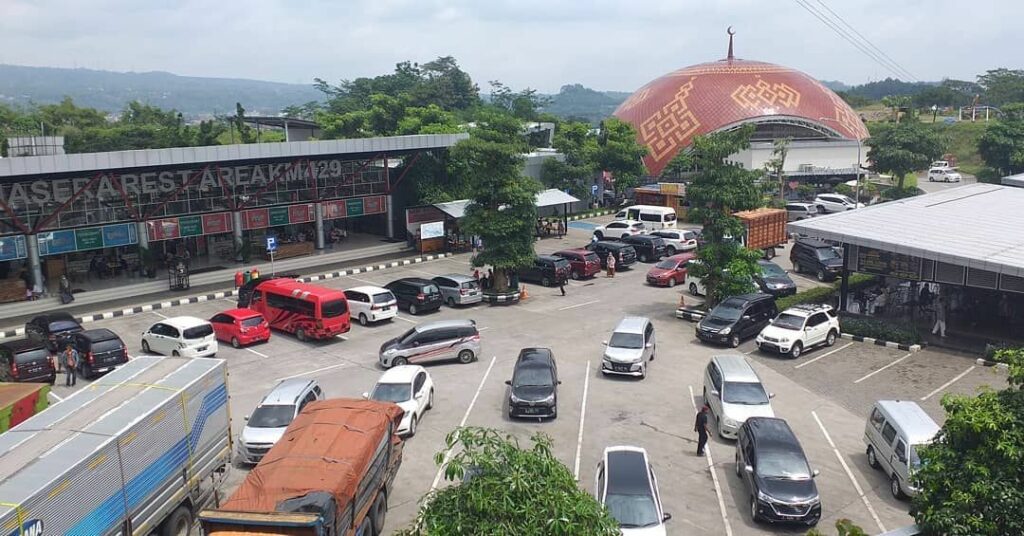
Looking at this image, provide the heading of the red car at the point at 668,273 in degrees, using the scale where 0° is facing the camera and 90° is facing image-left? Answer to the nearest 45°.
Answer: approximately 45°

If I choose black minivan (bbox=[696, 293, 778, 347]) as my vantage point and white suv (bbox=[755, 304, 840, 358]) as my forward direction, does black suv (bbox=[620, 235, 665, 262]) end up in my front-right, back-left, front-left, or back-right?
back-left

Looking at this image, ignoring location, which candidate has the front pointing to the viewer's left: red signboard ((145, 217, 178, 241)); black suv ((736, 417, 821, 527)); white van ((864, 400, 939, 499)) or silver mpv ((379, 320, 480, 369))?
the silver mpv

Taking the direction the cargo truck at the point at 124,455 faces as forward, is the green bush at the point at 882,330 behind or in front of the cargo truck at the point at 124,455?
behind

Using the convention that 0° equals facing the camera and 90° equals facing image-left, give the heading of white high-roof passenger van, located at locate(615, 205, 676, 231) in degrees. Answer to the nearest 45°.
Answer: approximately 135°

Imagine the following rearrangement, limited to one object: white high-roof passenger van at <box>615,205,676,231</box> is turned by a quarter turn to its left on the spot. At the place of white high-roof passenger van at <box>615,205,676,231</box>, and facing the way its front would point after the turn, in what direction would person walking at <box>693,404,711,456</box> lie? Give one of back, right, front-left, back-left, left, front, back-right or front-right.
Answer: front-left

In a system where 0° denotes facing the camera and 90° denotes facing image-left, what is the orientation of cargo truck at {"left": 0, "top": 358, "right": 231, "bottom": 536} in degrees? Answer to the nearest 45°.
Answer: approximately 45°

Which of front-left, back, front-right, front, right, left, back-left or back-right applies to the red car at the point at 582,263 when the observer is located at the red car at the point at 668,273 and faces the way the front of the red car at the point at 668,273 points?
front-right

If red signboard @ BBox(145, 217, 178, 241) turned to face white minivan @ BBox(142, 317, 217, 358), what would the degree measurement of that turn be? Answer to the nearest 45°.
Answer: approximately 45° to its right

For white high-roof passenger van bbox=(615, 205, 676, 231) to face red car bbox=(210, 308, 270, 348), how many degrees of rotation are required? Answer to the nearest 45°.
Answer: approximately 90° to its left

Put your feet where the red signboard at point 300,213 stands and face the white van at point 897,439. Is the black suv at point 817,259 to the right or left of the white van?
left

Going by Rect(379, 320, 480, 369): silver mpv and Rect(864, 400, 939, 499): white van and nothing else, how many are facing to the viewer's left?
1

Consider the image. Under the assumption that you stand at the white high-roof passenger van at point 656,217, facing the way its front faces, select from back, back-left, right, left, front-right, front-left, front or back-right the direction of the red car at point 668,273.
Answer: back-left
